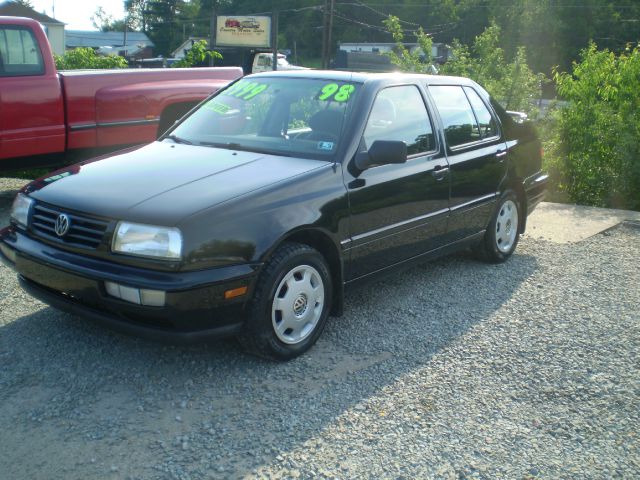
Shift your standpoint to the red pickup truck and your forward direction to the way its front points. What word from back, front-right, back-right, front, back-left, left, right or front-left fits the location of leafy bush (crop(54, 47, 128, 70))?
right

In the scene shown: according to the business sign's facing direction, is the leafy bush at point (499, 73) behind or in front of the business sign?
in front

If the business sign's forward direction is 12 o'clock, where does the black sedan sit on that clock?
The black sedan is roughly at 12 o'clock from the business sign.

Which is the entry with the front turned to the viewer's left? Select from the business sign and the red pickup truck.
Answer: the red pickup truck

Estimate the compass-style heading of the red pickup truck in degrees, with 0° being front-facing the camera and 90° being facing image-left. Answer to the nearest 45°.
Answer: approximately 90°

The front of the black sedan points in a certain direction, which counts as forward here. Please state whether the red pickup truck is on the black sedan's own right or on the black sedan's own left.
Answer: on the black sedan's own right

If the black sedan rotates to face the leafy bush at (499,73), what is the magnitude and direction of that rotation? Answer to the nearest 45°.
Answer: approximately 180°

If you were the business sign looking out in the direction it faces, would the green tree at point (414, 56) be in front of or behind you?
in front

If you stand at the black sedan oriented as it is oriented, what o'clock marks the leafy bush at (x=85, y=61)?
The leafy bush is roughly at 4 o'clock from the black sedan.

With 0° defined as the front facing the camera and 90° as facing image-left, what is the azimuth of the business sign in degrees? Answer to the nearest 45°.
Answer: approximately 0°

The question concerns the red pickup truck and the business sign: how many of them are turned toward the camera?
1
